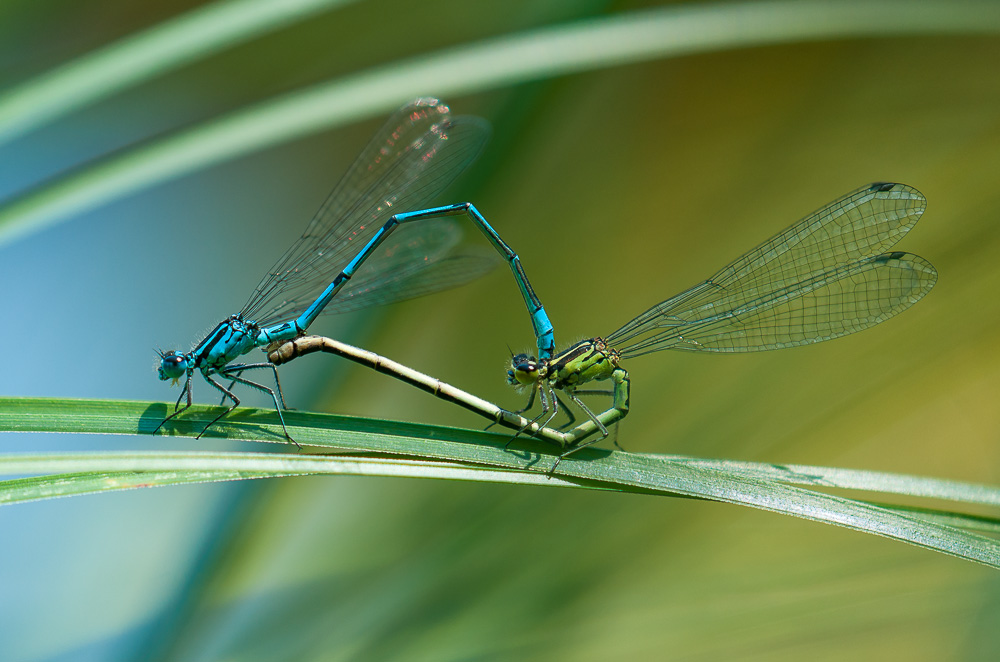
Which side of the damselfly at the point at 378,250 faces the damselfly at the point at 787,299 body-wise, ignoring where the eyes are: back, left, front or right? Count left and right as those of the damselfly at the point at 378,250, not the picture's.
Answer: back

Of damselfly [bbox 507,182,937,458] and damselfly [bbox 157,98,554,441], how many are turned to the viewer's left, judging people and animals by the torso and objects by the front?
2

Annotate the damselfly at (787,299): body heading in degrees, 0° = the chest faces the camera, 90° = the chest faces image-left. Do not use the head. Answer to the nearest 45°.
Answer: approximately 90°

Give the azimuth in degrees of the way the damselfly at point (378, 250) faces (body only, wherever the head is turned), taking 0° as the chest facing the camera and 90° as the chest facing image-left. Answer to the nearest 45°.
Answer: approximately 90°
